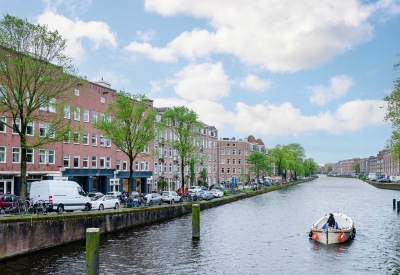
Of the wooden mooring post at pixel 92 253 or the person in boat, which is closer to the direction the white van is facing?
the person in boat

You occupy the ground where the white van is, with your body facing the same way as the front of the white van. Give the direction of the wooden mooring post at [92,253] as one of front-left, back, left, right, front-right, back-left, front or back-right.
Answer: back-right

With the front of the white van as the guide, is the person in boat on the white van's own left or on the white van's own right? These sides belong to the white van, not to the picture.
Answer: on the white van's own right

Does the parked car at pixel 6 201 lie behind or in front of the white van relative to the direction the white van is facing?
behind

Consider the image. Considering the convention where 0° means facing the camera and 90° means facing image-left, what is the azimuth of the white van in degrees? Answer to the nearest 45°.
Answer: approximately 225°
